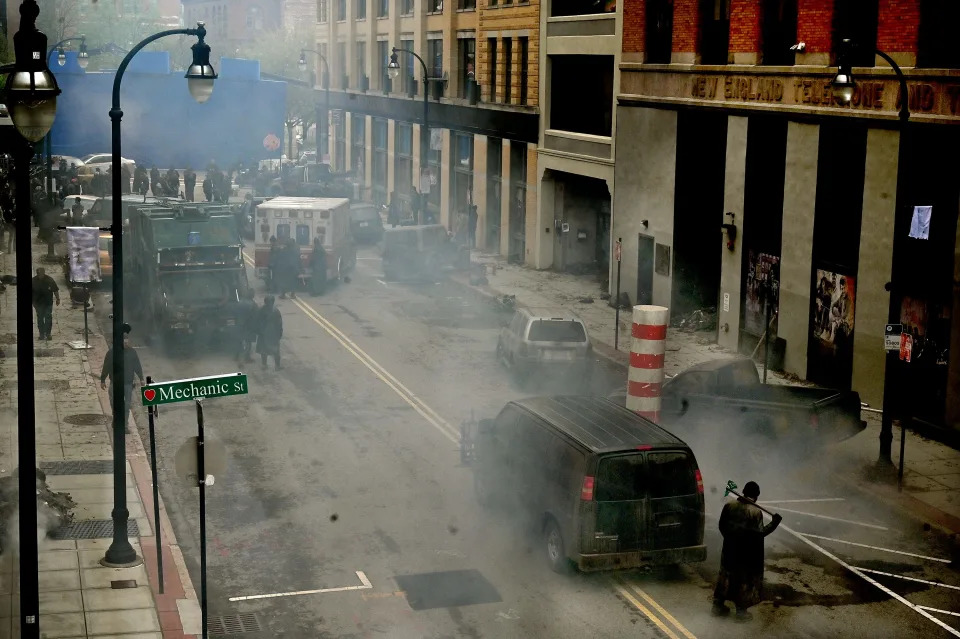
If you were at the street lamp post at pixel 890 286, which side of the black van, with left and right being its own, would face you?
right

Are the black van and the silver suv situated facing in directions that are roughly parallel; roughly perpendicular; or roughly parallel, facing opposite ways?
roughly parallel

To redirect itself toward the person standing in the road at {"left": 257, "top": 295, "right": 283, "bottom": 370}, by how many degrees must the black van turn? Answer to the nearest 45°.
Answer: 0° — it already faces them

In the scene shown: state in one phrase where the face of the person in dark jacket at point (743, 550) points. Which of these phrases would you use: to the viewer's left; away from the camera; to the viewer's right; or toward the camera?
away from the camera

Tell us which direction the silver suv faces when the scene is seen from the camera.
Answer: facing away from the viewer and to the left of the viewer

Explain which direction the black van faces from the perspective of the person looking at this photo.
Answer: facing away from the viewer and to the left of the viewer
